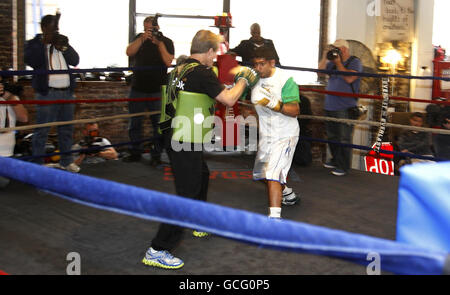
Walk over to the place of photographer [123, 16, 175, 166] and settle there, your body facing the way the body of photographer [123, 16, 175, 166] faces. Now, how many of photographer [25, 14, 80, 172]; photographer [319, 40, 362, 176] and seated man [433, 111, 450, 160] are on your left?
2

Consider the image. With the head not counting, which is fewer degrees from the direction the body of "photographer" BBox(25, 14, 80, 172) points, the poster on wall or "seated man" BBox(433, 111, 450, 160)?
the seated man

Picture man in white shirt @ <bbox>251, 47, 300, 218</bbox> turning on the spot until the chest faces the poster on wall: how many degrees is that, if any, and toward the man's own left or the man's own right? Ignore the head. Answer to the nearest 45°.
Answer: approximately 135° to the man's own right

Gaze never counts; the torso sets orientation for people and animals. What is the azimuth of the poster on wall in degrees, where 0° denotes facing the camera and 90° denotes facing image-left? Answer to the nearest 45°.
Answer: approximately 0°

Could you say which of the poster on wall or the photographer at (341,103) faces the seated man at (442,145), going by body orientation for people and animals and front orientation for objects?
the poster on wall

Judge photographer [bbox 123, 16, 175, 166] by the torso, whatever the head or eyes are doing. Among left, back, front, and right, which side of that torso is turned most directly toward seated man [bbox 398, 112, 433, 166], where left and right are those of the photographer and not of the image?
left

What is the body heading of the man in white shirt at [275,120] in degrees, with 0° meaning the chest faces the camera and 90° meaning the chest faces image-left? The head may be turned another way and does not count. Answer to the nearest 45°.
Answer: approximately 45°

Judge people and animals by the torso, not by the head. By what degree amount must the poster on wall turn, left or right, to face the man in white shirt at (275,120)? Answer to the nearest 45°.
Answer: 0° — it already faces them

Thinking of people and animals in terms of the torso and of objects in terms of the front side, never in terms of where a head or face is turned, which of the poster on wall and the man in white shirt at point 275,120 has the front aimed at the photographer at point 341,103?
the poster on wall
